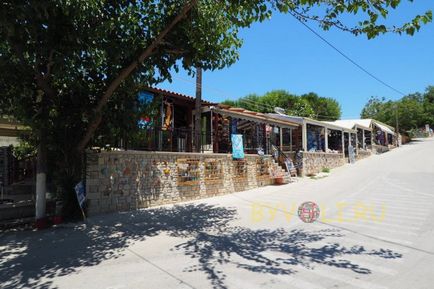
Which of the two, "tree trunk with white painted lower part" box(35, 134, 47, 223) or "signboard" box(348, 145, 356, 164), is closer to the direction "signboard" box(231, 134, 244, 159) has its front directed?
the tree trunk with white painted lower part

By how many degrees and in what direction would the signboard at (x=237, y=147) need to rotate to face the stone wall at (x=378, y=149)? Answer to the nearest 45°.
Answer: approximately 135° to its left

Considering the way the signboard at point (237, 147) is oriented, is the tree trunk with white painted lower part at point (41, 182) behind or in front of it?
in front

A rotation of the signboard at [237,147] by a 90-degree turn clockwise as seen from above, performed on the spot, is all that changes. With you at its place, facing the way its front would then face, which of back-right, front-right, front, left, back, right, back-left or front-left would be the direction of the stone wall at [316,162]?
back-right

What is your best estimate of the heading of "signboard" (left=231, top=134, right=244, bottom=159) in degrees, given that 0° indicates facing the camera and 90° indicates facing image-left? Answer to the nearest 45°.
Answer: approximately 0°

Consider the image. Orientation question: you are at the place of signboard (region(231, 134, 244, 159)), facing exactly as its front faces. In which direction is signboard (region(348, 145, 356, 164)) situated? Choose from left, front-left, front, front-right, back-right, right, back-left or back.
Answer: back-left

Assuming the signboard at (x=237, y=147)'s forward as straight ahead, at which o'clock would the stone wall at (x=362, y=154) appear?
The stone wall is roughly at 7 o'clock from the signboard.
